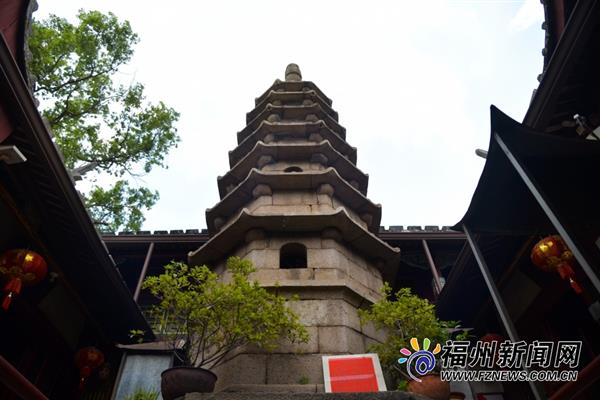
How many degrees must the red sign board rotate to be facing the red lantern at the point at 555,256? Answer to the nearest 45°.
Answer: approximately 90° to its left

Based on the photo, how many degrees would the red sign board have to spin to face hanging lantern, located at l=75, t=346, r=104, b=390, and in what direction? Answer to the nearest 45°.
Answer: approximately 90° to its right

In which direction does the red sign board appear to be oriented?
toward the camera

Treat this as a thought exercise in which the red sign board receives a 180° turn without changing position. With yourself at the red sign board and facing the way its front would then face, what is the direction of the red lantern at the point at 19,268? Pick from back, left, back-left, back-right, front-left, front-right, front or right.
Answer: left

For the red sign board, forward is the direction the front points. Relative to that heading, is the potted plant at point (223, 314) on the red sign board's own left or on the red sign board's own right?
on the red sign board's own right

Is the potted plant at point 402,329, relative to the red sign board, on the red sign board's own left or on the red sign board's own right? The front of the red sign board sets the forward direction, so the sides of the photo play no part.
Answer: on the red sign board's own left

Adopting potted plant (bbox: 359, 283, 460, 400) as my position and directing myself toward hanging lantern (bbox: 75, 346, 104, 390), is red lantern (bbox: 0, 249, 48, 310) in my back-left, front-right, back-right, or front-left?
front-left
